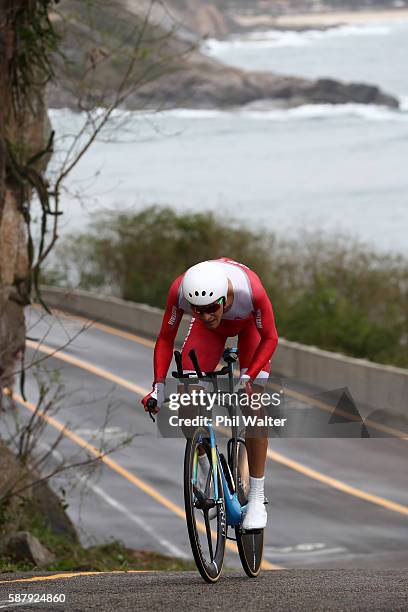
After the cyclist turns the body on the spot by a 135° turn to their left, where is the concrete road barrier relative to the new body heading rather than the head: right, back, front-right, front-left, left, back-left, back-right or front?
front-left

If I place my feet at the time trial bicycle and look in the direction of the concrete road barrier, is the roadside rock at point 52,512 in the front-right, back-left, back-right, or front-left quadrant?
front-left

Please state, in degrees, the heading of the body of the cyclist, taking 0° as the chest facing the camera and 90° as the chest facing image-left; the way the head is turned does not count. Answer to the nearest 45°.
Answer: approximately 0°

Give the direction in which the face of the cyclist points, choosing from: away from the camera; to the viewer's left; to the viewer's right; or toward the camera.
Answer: toward the camera
